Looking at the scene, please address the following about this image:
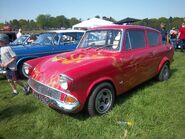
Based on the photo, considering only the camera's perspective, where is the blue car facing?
facing the viewer and to the left of the viewer

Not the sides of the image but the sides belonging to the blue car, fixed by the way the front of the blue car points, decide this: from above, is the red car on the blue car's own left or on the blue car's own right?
on the blue car's own left

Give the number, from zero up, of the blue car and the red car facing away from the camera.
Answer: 0

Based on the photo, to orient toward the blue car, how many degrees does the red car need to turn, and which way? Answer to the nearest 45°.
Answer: approximately 90° to its right

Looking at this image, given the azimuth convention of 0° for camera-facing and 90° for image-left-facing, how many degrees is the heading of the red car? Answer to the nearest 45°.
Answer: approximately 45°

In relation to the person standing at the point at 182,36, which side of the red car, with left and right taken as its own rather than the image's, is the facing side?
back

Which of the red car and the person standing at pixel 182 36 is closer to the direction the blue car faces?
the red car

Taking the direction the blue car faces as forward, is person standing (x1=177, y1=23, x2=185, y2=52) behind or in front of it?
behind
